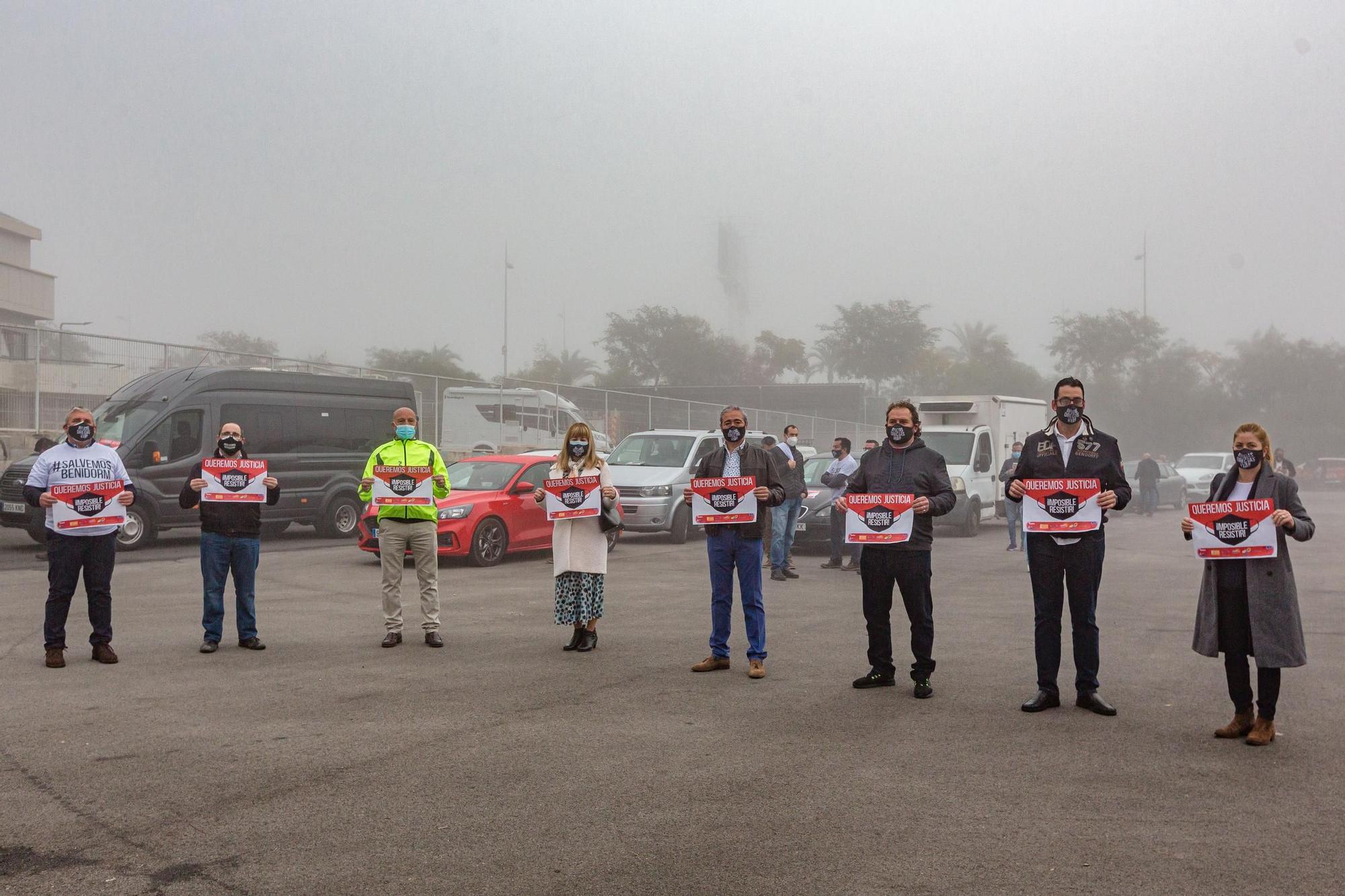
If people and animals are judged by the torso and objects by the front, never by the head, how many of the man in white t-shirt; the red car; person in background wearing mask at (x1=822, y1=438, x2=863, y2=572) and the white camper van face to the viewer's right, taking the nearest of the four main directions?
1

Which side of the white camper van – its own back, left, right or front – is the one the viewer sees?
right

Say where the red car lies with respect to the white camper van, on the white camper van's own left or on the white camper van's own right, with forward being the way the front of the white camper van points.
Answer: on the white camper van's own right

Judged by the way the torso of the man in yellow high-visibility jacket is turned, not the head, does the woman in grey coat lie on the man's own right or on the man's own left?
on the man's own left

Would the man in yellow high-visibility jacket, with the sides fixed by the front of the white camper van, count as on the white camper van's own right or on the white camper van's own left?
on the white camper van's own right

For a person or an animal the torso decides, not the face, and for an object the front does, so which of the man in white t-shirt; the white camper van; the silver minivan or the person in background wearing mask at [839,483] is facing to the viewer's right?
the white camper van

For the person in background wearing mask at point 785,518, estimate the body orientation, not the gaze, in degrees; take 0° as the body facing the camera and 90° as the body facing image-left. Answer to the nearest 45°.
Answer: approximately 315°

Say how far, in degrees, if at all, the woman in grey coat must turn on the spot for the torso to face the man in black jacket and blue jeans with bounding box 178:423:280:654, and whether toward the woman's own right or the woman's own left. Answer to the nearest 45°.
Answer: approximately 45° to the woman's own right

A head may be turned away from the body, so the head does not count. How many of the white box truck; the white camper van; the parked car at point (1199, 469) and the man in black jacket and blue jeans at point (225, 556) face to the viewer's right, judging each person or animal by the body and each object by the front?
1

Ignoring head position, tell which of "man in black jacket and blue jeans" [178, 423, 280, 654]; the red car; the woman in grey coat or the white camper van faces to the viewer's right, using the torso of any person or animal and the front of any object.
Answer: the white camper van

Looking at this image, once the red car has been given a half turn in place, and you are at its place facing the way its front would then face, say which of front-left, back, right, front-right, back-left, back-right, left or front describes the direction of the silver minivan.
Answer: front

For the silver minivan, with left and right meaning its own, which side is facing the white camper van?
right

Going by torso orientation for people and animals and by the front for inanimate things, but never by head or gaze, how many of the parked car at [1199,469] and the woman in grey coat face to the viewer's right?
0
